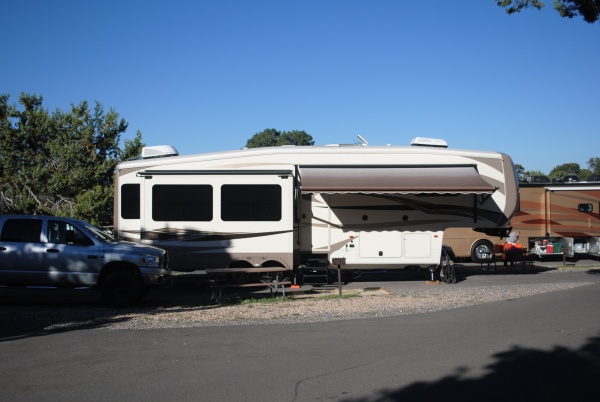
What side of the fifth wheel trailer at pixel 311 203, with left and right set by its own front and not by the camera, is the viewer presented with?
right

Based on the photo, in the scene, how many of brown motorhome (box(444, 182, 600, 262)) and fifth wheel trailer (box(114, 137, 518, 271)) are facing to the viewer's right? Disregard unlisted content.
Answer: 2

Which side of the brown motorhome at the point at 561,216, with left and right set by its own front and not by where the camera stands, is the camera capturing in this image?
right
